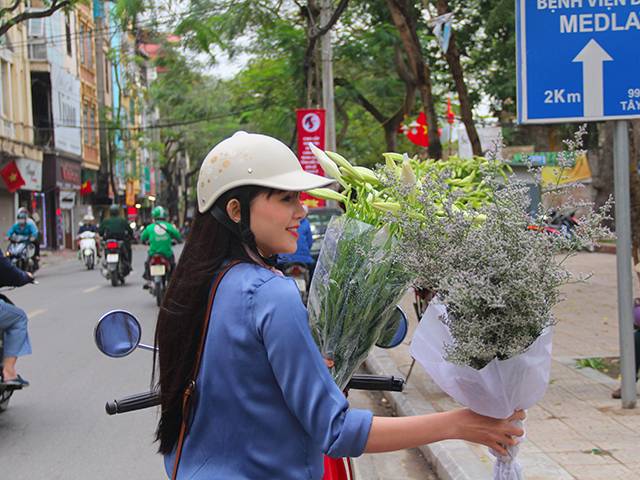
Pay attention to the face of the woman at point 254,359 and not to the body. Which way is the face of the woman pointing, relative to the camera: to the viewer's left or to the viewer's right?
to the viewer's right

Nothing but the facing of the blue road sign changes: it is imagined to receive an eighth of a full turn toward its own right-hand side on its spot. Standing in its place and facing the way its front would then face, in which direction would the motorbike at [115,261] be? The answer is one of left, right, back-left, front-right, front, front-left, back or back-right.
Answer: right

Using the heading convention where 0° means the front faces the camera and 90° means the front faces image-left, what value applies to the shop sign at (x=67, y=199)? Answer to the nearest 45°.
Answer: approximately 0°

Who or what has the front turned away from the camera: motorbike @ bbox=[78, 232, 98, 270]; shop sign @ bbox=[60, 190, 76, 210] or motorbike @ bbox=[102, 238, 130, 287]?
motorbike @ bbox=[102, 238, 130, 287]

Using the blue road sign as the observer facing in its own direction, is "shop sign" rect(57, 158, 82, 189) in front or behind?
behind

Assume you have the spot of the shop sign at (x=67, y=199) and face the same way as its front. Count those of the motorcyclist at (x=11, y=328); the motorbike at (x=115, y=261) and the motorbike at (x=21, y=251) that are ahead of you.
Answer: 3

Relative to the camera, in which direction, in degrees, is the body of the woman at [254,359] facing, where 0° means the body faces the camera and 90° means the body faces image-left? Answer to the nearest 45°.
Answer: approximately 225°

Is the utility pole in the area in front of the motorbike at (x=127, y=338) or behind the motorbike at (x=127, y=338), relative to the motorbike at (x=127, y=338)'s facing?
in front

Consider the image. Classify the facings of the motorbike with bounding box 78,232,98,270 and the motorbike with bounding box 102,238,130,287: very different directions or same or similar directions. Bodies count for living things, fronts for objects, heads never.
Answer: very different directions
